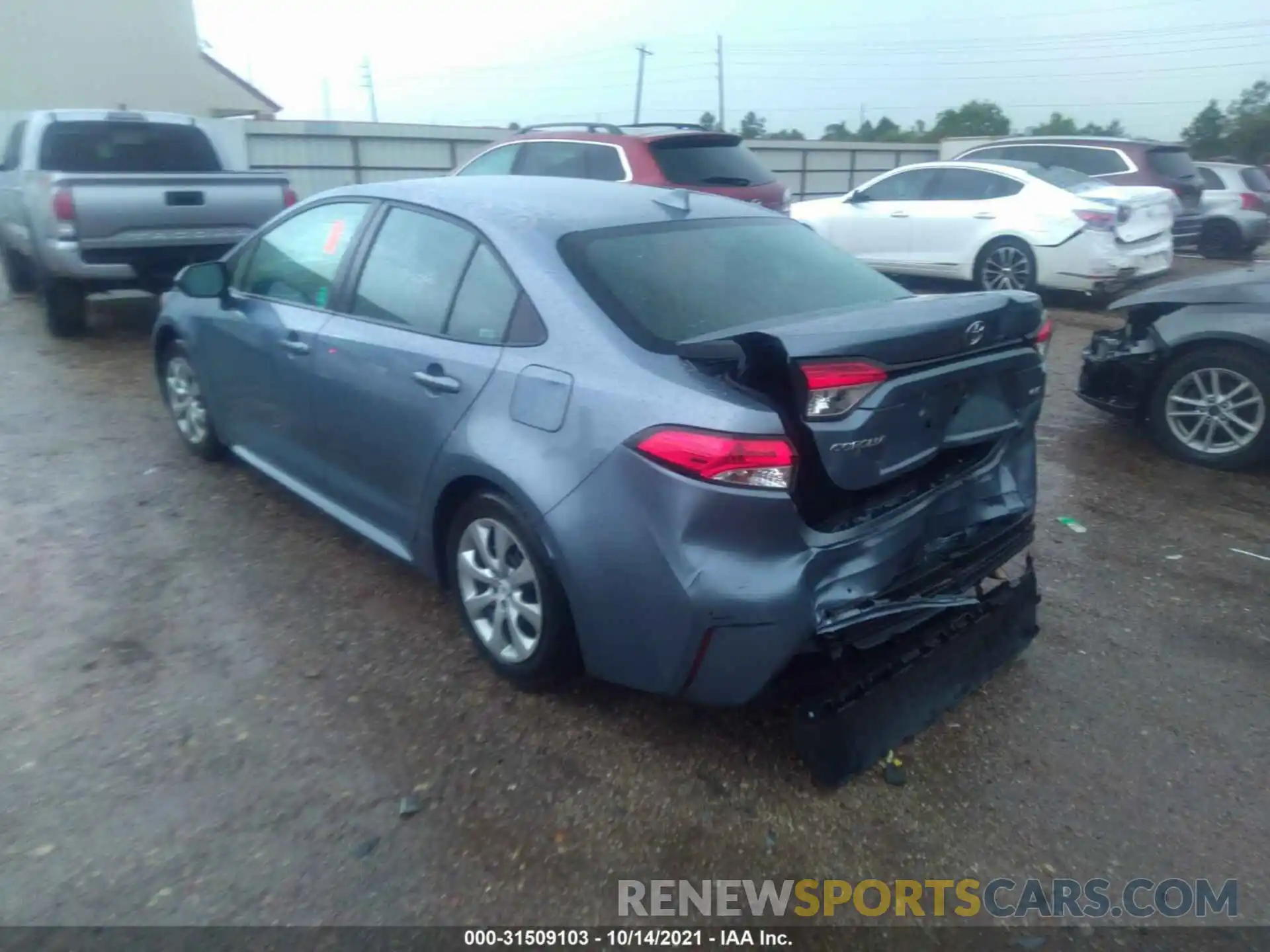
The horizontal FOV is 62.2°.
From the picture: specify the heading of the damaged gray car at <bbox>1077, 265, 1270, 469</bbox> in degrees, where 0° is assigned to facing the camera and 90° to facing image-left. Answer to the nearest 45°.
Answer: approximately 90°

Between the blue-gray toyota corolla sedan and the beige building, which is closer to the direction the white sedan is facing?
the beige building

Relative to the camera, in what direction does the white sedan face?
facing away from the viewer and to the left of the viewer

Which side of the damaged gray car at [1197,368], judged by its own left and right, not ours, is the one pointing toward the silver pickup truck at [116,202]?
front

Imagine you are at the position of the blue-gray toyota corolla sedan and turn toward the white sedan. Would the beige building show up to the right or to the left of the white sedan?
left

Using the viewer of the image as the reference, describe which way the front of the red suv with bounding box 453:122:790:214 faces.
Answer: facing away from the viewer and to the left of the viewer

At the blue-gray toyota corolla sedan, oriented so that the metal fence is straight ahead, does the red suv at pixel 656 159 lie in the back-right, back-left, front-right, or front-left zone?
front-right

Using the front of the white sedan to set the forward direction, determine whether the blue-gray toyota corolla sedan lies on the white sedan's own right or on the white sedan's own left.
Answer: on the white sedan's own left

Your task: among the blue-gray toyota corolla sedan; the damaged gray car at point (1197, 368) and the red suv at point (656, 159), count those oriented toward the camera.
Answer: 0

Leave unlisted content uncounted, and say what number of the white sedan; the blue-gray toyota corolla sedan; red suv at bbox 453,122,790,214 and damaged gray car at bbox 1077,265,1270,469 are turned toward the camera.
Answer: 0

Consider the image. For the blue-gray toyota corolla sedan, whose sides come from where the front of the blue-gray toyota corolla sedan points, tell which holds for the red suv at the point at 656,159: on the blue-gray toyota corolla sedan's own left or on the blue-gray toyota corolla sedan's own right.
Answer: on the blue-gray toyota corolla sedan's own right

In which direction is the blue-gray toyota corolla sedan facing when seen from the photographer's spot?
facing away from the viewer and to the left of the viewer

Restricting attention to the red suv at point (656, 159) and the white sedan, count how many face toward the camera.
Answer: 0
